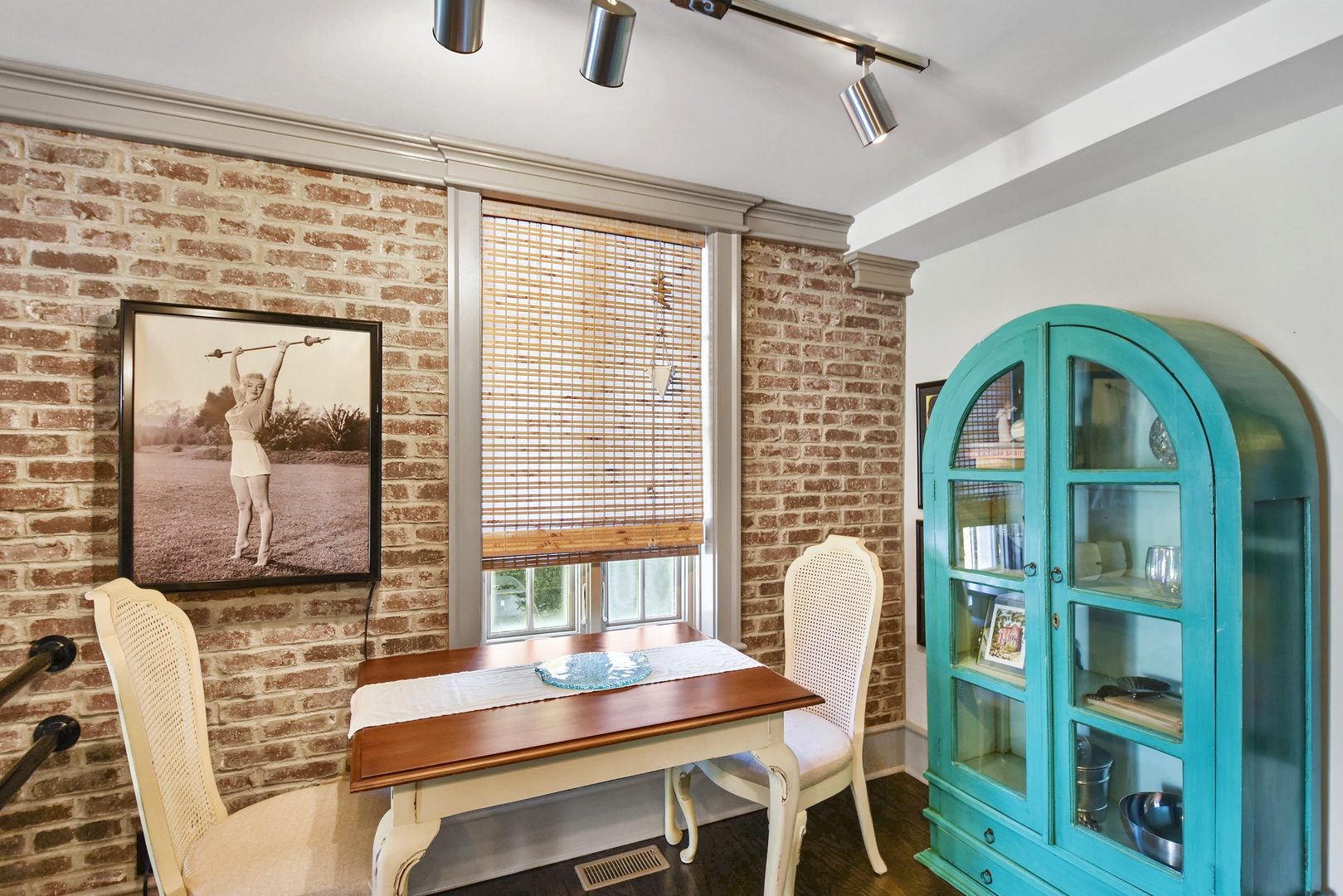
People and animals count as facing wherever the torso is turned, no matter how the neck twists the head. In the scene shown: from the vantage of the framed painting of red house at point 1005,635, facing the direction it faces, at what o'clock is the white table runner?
The white table runner is roughly at 12 o'clock from the framed painting of red house.

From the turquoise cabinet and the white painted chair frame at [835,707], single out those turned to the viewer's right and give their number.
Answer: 0

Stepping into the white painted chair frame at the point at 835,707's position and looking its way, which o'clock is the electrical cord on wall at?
The electrical cord on wall is roughly at 1 o'clock from the white painted chair frame.

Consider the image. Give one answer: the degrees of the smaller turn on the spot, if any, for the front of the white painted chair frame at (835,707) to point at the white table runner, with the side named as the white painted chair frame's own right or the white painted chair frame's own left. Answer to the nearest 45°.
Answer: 0° — it already faces it

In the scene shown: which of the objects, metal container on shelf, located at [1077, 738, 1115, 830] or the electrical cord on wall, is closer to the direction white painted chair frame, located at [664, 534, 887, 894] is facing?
the electrical cord on wall

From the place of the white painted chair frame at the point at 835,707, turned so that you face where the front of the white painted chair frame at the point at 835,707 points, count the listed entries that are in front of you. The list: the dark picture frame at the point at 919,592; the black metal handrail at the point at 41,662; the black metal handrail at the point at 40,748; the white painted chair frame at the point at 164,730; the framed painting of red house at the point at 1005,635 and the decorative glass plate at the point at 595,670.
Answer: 4

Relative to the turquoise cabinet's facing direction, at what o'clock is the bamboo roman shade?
The bamboo roman shade is roughly at 1 o'clock from the turquoise cabinet.

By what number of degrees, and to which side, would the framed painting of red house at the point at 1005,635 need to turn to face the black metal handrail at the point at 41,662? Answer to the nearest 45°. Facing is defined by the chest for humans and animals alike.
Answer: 0° — it already faces it

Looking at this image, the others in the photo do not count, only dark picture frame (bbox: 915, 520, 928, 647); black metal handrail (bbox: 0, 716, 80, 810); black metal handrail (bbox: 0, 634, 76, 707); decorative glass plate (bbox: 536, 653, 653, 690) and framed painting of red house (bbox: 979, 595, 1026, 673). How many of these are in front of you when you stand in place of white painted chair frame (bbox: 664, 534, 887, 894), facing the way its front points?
3

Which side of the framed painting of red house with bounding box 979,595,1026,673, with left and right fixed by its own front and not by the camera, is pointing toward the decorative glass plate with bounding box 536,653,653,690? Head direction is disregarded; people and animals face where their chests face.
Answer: front

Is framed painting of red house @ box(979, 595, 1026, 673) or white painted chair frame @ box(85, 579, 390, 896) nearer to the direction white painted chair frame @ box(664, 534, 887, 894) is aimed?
the white painted chair frame

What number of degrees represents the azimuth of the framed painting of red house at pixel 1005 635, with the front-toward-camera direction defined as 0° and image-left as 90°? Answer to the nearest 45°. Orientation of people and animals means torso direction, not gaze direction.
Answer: approximately 45°

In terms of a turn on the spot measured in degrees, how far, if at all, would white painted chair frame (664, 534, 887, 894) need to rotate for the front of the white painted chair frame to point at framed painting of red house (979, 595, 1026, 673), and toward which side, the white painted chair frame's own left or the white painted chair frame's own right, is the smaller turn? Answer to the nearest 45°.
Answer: approximately 135° to the white painted chair frame's own left

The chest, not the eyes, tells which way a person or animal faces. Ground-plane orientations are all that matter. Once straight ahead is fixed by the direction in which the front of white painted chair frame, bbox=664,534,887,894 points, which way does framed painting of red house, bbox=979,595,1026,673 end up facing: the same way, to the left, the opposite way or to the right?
the same way

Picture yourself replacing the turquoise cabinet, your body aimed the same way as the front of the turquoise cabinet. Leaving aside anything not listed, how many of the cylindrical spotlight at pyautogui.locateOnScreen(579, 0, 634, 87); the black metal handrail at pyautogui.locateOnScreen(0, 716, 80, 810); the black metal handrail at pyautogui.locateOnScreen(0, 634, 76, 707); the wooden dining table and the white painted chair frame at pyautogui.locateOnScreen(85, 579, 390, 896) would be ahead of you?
5

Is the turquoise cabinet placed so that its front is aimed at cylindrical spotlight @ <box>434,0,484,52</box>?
yes

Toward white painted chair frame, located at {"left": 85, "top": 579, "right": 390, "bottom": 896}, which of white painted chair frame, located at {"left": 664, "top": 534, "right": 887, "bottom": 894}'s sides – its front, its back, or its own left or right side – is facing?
front

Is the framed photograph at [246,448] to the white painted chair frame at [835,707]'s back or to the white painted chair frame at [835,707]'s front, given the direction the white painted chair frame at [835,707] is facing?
to the front
